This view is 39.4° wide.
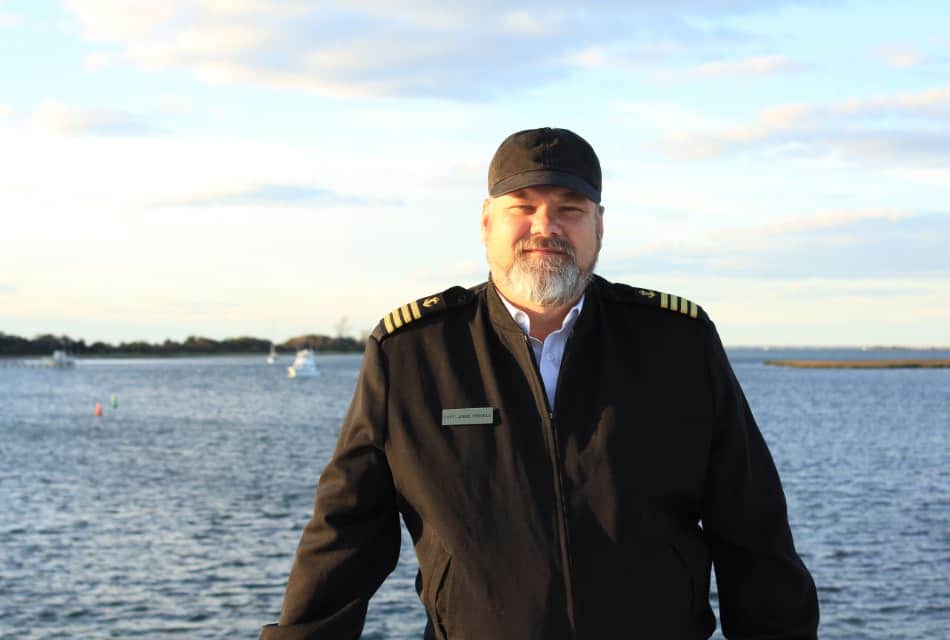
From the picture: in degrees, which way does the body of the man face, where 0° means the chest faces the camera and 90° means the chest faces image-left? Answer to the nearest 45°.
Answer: approximately 0°
